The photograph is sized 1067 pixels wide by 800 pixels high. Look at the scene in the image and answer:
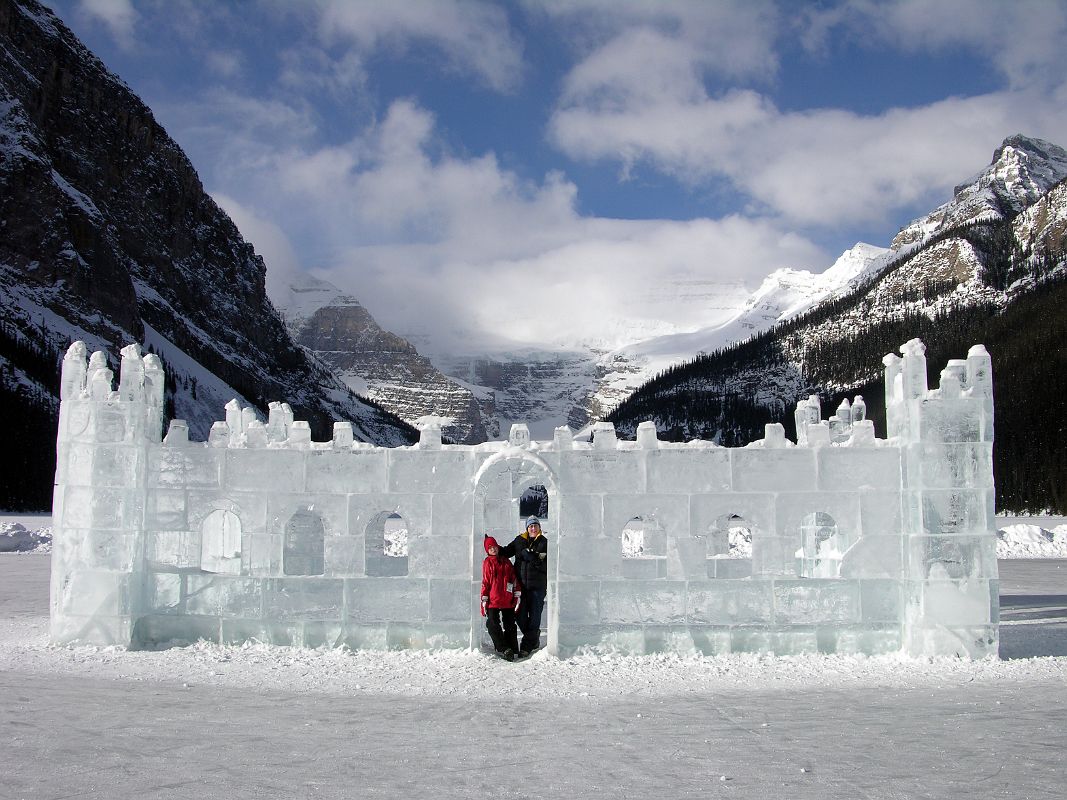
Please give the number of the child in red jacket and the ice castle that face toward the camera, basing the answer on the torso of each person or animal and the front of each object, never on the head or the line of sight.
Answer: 2

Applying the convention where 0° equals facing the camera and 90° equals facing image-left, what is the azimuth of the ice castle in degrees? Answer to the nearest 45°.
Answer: approximately 0°

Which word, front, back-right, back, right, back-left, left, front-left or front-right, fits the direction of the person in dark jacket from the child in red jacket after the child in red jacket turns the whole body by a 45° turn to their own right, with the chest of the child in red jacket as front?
back
